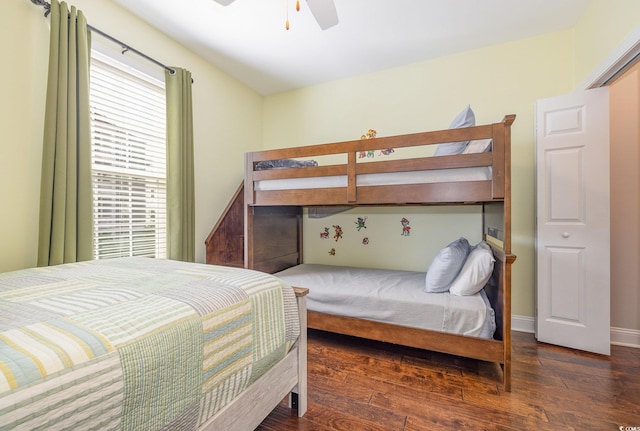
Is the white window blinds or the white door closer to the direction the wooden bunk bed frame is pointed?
the white window blinds

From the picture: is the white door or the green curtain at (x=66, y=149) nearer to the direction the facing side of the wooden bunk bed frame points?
the green curtain

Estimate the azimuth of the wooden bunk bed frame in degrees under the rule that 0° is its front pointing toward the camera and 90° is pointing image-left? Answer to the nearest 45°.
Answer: approximately 45°

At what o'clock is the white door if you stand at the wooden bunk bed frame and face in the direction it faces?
The white door is roughly at 7 o'clock from the wooden bunk bed frame.
